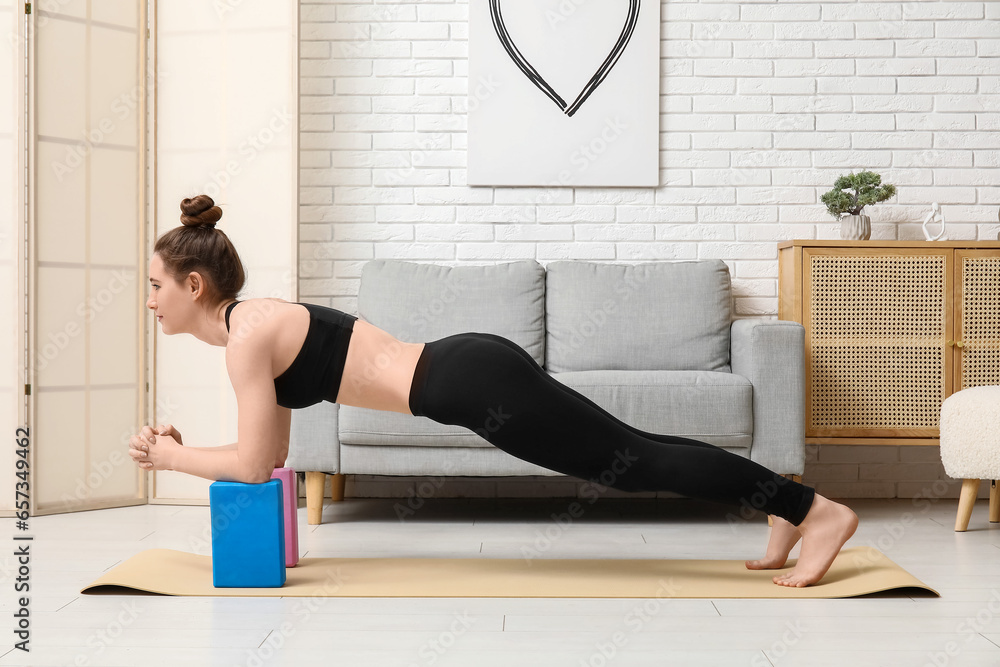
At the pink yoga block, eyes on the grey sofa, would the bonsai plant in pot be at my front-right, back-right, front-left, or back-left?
front-right

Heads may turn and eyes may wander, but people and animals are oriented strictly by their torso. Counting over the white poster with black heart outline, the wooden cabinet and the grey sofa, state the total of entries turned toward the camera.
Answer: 3

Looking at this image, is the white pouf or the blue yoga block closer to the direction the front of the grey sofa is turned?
the blue yoga block

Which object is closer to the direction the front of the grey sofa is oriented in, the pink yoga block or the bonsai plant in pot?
the pink yoga block

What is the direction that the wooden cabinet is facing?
toward the camera

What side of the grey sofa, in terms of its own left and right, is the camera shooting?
front

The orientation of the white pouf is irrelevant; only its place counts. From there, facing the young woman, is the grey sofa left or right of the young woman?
right

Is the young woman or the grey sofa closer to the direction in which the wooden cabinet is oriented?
the young woman

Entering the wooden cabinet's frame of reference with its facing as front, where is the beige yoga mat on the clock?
The beige yoga mat is roughly at 1 o'clock from the wooden cabinet.

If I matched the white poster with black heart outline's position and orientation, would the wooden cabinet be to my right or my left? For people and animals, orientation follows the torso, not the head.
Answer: on my left

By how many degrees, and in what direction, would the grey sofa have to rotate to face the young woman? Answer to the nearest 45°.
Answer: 0° — it already faces them

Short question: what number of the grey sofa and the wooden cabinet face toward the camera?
2

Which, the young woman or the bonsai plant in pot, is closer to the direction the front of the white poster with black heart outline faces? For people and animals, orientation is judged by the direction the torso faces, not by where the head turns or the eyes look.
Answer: the young woman

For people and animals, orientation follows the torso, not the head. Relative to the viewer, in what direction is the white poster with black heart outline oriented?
toward the camera

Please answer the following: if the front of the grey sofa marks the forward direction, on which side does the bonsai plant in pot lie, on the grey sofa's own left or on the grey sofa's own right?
on the grey sofa's own left
